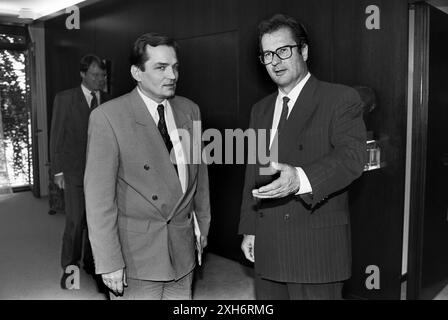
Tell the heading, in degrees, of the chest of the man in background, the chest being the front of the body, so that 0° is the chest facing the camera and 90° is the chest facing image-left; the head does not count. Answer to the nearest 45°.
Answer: approximately 315°

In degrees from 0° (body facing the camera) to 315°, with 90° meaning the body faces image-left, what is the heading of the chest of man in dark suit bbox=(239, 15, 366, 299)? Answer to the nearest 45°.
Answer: approximately 45°

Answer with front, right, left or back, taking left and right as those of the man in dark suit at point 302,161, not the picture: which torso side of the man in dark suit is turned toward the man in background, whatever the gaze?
right

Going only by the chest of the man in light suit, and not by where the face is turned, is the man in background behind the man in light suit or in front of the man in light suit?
behind

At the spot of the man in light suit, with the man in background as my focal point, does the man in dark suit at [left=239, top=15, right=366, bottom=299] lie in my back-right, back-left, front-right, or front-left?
back-right

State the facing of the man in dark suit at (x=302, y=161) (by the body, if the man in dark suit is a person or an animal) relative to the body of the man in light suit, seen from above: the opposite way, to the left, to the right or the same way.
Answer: to the right

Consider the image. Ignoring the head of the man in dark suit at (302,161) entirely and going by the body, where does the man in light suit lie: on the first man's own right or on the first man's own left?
on the first man's own right

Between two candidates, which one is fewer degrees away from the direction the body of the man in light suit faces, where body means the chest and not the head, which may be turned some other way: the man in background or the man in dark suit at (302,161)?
the man in dark suit
